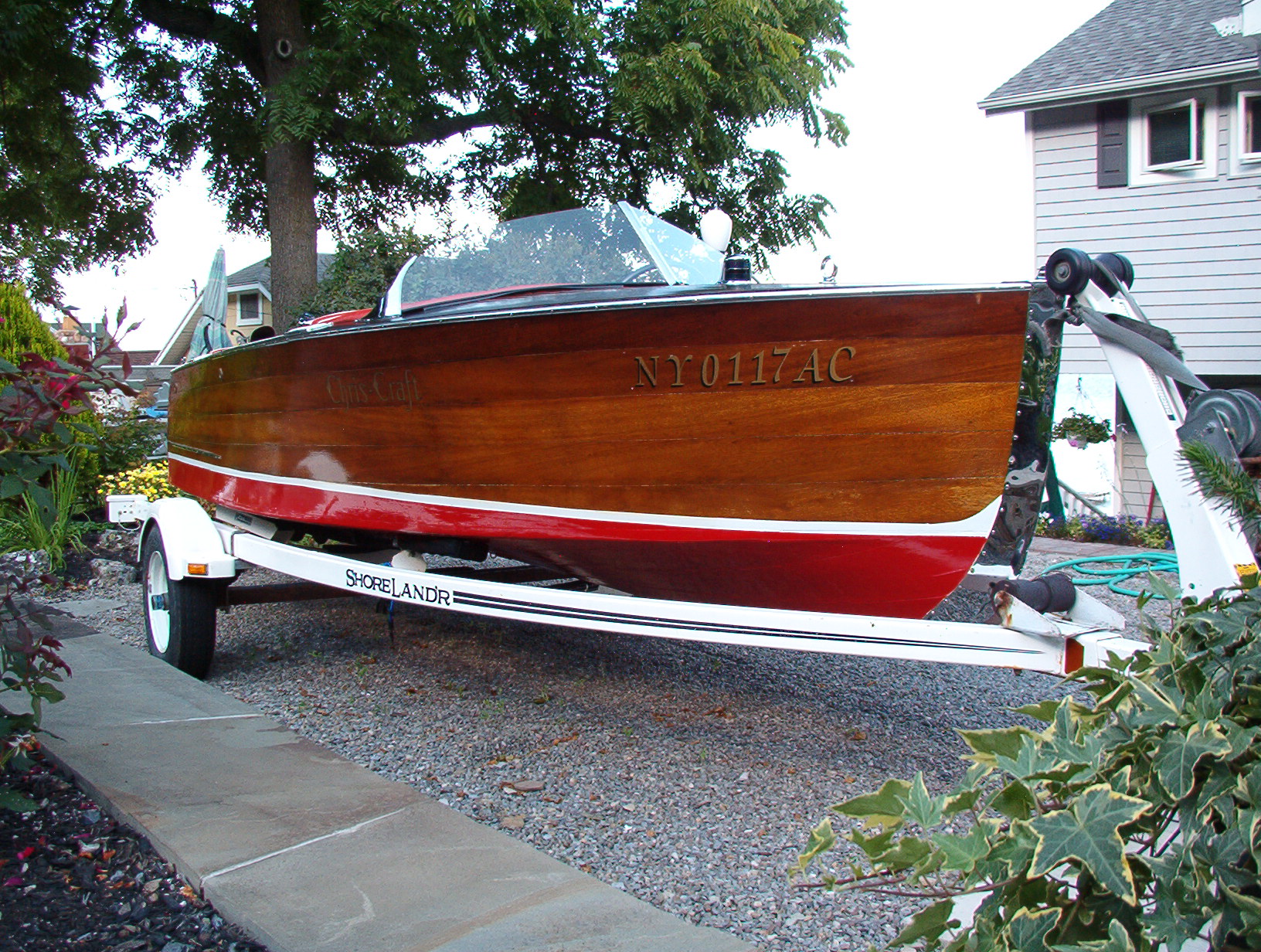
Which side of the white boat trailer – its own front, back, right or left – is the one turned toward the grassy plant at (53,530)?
back

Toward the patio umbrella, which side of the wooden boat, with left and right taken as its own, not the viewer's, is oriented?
back

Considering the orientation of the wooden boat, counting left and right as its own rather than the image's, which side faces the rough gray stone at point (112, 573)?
back

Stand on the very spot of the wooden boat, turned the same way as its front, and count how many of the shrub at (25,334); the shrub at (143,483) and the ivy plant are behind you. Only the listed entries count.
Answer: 2

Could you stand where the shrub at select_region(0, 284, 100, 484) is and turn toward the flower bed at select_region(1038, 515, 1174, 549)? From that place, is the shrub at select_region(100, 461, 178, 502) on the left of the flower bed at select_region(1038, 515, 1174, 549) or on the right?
right

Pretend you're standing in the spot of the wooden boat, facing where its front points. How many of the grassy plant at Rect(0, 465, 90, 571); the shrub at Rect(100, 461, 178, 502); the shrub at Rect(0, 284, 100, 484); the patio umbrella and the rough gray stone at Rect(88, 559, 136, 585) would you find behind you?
5

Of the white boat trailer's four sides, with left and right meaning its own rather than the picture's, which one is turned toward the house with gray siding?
left

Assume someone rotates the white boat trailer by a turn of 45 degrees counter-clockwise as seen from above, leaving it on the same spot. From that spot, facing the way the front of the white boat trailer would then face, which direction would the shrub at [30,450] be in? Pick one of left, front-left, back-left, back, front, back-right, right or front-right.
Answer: back

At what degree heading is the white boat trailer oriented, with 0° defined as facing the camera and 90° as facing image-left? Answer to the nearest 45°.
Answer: approximately 315°

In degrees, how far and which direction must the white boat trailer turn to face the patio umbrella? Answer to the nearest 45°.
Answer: approximately 180°

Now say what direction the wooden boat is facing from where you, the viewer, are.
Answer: facing the viewer and to the right of the viewer

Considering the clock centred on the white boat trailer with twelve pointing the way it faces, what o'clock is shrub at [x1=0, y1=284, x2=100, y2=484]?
The shrub is roughly at 6 o'clock from the white boat trailer.

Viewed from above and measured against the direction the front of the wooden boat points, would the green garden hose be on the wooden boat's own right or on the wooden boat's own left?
on the wooden boat's own left

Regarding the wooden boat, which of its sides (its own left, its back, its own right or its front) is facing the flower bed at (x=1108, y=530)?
left
